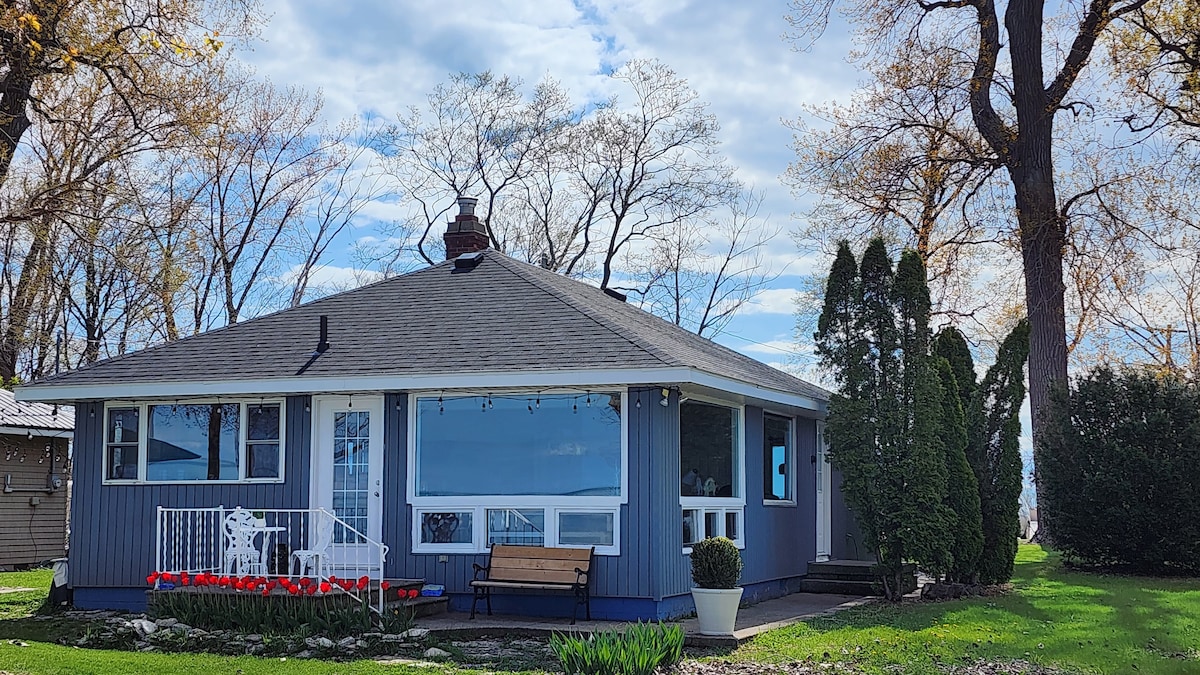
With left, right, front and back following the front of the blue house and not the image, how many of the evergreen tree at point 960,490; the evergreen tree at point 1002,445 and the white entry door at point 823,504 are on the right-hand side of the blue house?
0

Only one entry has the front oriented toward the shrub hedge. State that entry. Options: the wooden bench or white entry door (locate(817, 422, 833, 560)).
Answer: the white entry door

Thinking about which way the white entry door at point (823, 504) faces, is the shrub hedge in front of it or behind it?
in front

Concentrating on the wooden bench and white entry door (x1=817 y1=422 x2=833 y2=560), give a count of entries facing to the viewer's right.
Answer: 1

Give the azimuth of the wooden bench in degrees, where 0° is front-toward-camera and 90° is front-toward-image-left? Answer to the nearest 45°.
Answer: approximately 45°

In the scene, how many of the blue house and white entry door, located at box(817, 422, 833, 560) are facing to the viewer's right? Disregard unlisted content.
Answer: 1

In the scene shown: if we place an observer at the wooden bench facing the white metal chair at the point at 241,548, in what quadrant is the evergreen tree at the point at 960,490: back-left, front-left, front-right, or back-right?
back-right

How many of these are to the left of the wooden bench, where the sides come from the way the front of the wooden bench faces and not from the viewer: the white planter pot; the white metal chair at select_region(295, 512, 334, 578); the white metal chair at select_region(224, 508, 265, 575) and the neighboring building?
1

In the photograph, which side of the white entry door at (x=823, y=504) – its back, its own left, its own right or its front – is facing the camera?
right

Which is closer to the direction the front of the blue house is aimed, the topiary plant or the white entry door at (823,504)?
the topiary plant

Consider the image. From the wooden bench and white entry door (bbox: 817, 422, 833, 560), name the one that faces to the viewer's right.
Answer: the white entry door

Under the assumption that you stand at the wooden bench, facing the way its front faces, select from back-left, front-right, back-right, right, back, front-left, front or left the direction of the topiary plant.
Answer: left

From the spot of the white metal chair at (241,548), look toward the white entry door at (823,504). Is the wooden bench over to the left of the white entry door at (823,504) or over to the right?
right

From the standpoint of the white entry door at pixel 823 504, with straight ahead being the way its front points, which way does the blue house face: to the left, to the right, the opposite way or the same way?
to the right

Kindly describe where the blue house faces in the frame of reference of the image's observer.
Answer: facing the viewer

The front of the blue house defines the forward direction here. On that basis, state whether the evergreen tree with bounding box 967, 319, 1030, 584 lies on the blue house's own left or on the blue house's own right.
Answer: on the blue house's own left

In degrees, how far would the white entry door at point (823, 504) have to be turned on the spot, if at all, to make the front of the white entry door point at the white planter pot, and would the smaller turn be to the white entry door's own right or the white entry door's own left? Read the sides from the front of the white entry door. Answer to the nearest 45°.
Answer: approximately 90° to the white entry door's own right
